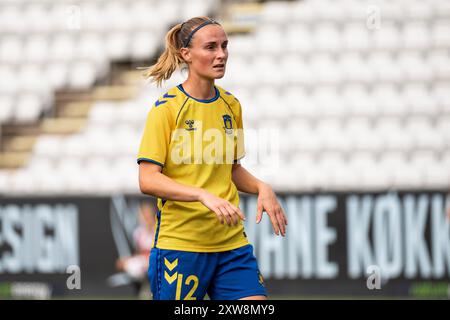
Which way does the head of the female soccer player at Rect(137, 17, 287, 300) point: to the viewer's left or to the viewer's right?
to the viewer's right

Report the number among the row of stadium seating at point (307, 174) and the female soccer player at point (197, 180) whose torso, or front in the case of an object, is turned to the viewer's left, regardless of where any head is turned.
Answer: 0

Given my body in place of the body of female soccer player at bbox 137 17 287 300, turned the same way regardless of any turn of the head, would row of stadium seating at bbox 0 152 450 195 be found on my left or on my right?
on my left

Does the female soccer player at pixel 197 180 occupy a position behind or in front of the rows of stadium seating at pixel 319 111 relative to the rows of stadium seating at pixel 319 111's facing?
in front

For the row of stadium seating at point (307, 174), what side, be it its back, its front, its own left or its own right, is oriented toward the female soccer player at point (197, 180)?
front

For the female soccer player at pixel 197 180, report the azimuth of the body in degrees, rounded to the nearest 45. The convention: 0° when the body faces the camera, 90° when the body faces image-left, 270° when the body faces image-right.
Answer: approximately 315°

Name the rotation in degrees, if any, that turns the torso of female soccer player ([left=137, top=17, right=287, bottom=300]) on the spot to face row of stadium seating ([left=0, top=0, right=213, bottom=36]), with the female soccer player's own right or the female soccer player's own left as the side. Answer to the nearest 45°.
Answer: approximately 135° to the female soccer player's own left

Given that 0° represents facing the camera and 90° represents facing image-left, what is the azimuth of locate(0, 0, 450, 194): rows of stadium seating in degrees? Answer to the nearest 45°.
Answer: approximately 0°

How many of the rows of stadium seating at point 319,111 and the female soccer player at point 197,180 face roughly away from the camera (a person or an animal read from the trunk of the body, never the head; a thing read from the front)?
0
